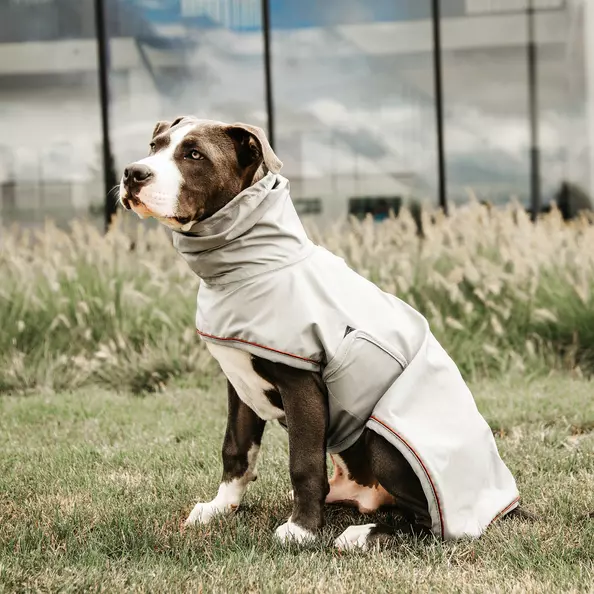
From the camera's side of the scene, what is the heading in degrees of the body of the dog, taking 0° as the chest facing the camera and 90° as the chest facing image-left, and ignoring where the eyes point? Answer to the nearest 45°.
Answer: approximately 45°

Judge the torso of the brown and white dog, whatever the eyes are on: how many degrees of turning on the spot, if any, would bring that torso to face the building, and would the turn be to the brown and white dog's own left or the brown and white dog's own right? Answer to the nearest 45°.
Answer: approximately 135° to the brown and white dog's own right

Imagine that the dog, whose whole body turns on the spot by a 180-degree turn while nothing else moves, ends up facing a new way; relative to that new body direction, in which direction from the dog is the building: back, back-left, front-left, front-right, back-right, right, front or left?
front-left

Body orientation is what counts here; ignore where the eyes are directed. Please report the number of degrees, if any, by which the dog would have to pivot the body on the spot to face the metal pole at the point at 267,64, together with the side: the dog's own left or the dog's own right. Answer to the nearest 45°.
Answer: approximately 135° to the dog's own right

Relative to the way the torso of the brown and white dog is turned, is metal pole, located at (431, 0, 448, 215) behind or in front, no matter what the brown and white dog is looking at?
behind

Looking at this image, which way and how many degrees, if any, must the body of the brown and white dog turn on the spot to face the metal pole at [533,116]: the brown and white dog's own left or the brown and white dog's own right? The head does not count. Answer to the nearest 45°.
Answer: approximately 135° to the brown and white dog's own right

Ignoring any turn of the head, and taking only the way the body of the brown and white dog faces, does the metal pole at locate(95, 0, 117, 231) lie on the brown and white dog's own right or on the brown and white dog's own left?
on the brown and white dog's own right
